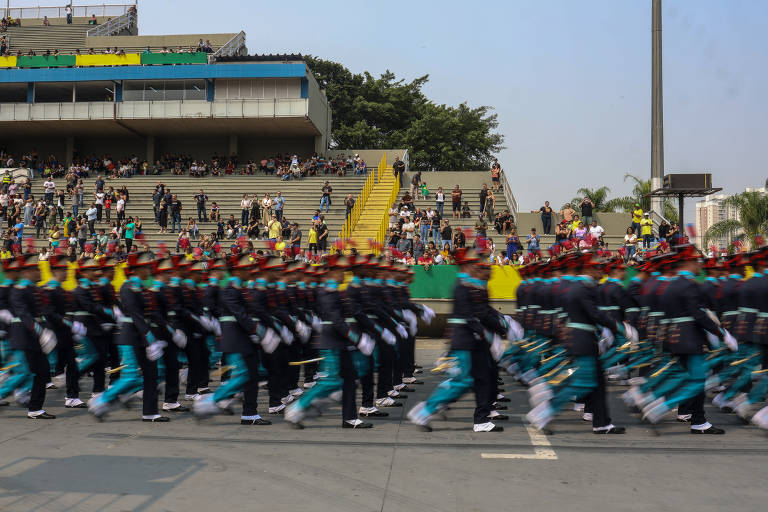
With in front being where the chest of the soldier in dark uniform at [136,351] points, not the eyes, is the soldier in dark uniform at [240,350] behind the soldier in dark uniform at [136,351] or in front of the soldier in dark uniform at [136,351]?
in front

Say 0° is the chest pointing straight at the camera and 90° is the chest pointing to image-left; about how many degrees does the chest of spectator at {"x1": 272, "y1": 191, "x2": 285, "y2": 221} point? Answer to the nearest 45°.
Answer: approximately 0°

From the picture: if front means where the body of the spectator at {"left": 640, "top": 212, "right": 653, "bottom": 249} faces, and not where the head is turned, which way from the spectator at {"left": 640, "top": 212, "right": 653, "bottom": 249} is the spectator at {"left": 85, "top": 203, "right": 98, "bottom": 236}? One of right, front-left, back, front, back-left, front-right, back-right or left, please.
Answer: right

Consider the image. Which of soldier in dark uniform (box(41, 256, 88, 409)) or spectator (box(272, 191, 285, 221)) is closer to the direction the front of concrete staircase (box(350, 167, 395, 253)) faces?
the soldier in dark uniform

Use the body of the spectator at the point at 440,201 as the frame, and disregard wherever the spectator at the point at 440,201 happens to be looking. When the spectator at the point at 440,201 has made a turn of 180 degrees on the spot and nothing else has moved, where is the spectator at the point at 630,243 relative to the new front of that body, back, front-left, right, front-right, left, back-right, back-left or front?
back-right

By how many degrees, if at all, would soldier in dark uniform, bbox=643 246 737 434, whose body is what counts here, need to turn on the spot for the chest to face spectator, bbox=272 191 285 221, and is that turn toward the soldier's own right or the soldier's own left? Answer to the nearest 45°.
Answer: approximately 135° to the soldier's own left

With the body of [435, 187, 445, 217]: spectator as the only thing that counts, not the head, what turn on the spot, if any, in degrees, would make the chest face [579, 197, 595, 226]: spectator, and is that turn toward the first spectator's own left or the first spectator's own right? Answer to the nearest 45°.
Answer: approximately 90° to the first spectator's own left

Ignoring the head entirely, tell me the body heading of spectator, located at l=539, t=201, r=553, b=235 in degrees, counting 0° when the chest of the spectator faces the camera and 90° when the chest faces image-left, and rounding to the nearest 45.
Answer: approximately 0°

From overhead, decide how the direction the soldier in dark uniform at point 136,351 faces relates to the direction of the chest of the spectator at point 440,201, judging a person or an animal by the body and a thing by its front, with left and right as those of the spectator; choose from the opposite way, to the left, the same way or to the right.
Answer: to the left
